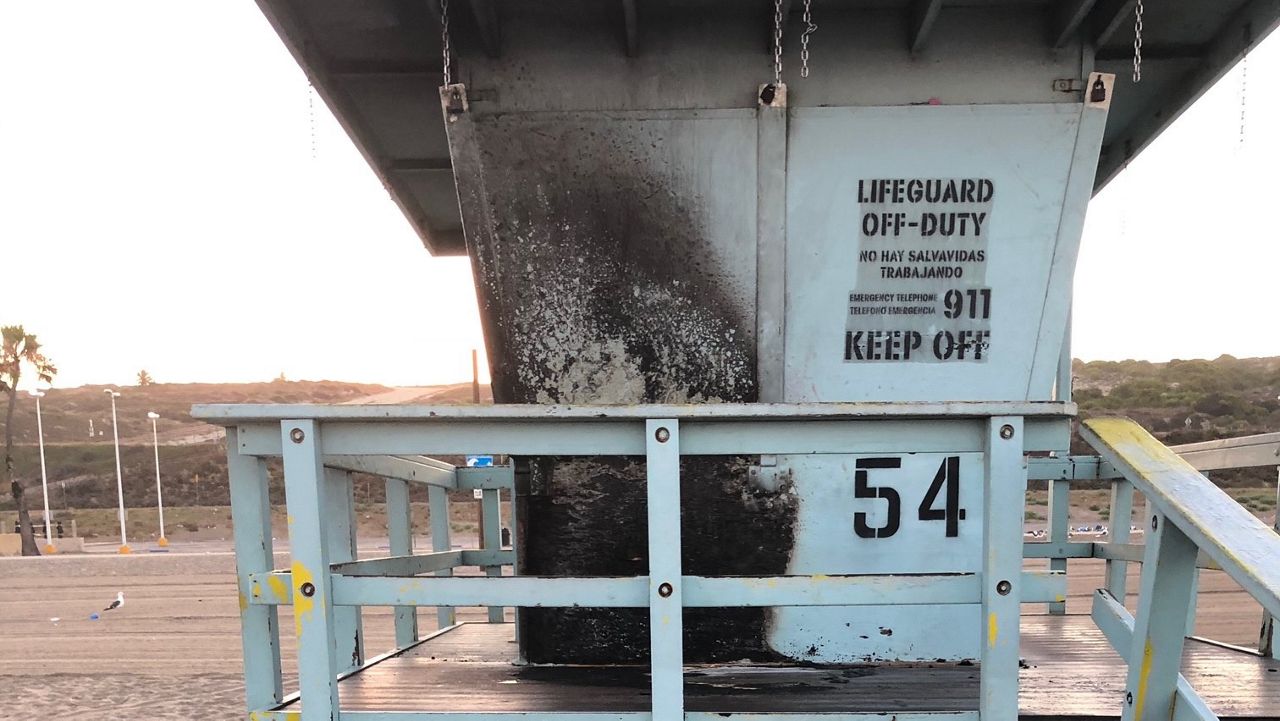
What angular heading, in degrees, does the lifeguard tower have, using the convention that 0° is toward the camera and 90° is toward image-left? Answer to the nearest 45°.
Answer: approximately 0°

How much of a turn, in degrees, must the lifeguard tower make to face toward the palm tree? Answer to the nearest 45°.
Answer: approximately 135° to its right
